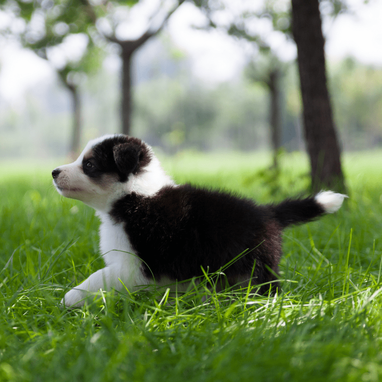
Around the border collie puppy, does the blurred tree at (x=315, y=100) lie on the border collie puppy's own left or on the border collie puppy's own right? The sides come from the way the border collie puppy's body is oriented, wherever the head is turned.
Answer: on the border collie puppy's own right

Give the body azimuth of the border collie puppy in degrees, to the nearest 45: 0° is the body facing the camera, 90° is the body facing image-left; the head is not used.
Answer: approximately 90°

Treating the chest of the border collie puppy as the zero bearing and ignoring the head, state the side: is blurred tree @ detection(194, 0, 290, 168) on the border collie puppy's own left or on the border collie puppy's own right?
on the border collie puppy's own right
